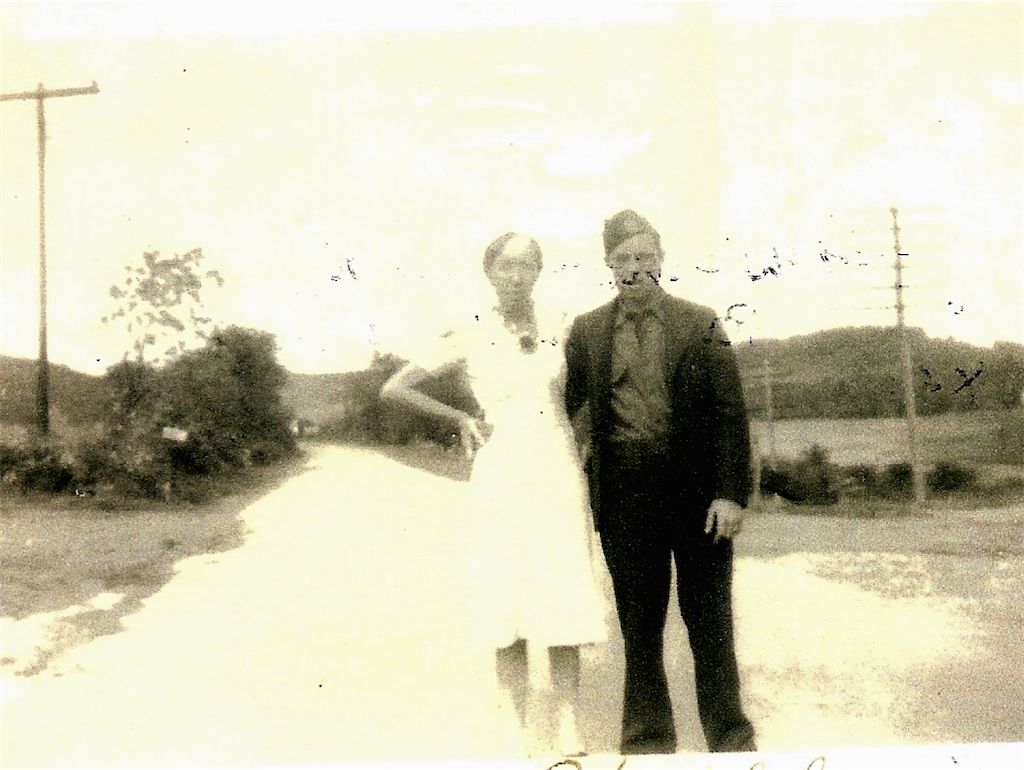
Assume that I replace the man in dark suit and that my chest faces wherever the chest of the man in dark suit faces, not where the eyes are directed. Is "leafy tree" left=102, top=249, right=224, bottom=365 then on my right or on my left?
on my right

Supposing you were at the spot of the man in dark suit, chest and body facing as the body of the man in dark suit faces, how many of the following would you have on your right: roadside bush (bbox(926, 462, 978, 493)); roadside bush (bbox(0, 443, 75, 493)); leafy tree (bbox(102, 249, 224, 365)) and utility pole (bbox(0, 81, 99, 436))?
3

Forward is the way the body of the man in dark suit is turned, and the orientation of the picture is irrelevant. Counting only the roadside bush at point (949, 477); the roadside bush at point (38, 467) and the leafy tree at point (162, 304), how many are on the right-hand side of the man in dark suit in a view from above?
2

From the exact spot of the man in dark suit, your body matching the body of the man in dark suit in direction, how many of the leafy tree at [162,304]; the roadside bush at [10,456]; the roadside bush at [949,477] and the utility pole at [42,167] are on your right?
3

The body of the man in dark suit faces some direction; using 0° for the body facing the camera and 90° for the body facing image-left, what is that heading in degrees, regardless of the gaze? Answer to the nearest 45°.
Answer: approximately 0°

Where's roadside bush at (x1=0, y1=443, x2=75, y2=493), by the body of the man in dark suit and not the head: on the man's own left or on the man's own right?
on the man's own right

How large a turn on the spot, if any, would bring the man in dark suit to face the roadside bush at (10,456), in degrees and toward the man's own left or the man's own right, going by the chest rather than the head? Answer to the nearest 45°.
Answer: approximately 90° to the man's own right

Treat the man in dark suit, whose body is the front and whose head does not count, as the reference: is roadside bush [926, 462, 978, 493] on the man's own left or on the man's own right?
on the man's own left
